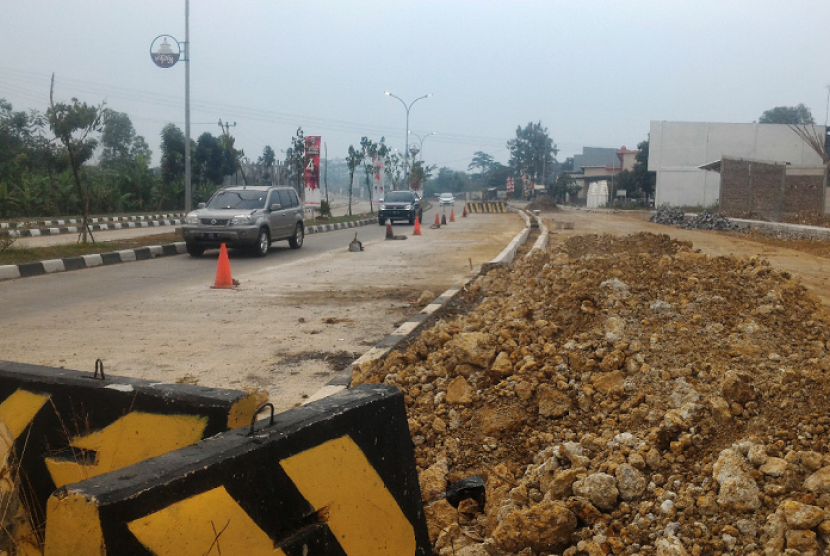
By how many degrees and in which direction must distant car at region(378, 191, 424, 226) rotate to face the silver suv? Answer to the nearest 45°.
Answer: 0° — it already faces it

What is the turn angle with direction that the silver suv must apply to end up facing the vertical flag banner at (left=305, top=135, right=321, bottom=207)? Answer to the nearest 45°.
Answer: approximately 135° to its right

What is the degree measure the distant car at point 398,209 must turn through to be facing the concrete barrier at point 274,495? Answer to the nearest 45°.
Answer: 0° — it already faces it

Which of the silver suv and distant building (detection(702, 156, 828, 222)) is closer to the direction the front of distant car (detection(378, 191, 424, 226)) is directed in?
the silver suv

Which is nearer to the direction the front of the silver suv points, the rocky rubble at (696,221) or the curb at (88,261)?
the curb

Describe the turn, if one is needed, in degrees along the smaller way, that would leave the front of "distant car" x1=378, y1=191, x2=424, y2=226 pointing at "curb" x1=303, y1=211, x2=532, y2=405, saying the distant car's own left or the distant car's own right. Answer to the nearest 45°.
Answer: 0° — it already faces it

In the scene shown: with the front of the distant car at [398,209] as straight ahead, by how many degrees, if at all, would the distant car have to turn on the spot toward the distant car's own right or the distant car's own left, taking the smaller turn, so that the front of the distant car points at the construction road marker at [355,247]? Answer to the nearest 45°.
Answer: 0° — it already faces it

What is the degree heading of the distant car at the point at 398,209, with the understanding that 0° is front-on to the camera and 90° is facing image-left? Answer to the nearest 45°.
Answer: approximately 0°

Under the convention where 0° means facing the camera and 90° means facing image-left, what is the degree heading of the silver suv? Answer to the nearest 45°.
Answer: approximately 45°

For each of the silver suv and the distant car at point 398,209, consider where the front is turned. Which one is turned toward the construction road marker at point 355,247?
the distant car

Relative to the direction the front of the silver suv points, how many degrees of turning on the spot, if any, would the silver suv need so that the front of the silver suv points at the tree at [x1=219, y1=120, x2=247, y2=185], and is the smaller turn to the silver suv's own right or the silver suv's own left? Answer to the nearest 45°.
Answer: approximately 135° to the silver suv's own right

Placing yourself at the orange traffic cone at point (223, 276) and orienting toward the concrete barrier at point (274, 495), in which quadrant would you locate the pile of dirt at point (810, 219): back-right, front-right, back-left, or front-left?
back-left

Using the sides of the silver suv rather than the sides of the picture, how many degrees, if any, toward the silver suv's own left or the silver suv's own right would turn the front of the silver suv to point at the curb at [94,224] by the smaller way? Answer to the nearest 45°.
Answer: approximately 90° to the silver suv's own right
